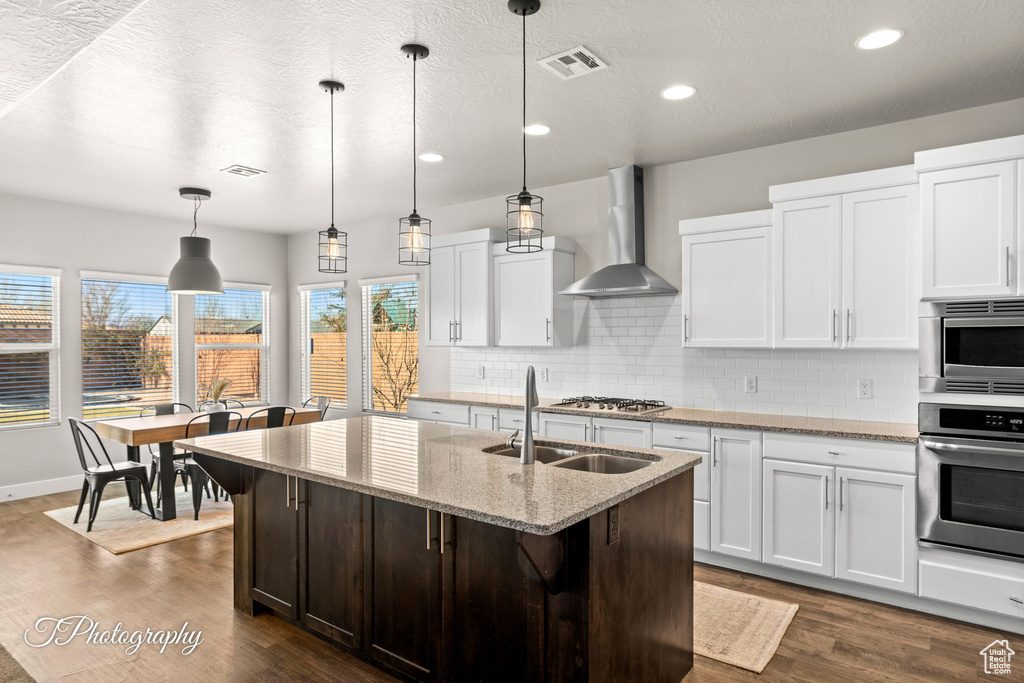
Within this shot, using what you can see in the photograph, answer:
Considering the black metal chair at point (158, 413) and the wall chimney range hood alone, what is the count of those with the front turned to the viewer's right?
0

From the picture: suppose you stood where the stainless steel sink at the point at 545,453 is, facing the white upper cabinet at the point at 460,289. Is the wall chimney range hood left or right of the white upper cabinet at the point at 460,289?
right

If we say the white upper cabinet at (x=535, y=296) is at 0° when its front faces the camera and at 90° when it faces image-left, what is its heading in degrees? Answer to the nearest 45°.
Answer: approximately 45°

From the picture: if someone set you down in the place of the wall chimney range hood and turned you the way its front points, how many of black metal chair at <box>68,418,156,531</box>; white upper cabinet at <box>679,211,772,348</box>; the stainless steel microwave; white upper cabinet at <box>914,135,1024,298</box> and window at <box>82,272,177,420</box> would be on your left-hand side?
3

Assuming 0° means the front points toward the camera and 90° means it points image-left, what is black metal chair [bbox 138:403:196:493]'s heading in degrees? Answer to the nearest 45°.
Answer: approximately 0°

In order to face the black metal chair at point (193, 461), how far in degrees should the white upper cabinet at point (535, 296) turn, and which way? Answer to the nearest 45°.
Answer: approximately 45° to its right

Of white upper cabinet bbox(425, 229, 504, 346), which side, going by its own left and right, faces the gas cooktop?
left

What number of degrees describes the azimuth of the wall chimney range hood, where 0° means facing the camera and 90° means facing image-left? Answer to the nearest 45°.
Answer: approximately 45°

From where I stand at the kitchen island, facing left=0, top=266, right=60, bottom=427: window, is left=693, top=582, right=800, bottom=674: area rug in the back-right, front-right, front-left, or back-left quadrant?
back-right

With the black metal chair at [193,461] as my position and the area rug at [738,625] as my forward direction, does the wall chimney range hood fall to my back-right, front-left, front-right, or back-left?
front-left

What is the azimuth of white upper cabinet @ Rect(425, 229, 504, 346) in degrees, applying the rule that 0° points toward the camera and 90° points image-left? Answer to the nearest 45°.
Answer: approximately 45°

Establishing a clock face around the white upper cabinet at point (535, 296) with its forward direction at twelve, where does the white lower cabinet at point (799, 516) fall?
The white lower cabinet is roughly at 9 o'clock from the white upper cabinet.

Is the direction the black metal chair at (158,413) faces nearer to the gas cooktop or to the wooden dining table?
the wooden dining table

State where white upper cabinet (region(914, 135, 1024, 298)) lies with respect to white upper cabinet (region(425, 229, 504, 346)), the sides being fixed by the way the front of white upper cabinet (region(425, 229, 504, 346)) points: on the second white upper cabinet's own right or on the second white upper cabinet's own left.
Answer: on the second white upper cabinet's own left

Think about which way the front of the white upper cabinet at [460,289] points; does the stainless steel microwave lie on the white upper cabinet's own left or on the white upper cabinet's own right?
on the white upper cabinet's own left

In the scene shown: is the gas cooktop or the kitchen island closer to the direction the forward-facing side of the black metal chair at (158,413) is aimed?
the kitchen island
